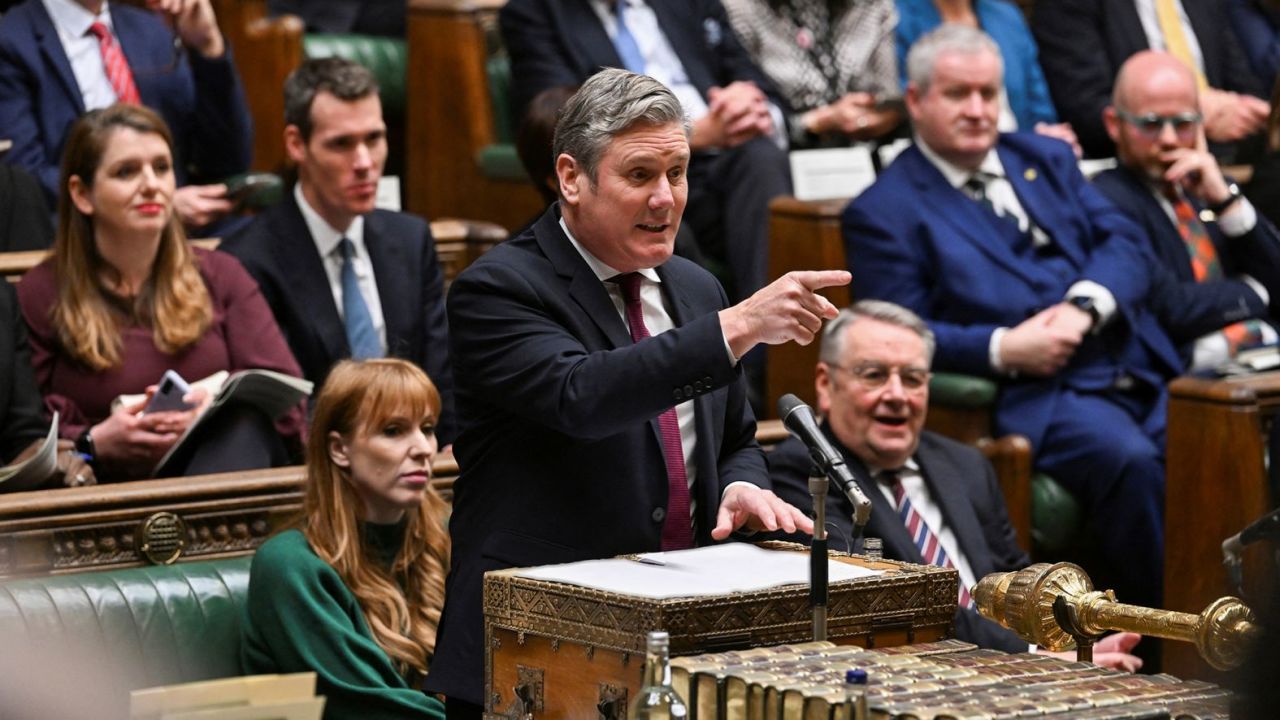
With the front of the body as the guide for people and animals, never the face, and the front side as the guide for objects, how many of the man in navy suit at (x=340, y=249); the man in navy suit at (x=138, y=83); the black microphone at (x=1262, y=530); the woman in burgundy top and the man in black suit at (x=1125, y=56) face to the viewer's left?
1

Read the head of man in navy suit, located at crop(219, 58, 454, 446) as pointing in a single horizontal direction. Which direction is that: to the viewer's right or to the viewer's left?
to the viewer's right

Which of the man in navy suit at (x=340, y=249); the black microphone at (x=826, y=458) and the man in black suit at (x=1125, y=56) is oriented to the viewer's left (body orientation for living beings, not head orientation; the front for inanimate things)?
the black microphone

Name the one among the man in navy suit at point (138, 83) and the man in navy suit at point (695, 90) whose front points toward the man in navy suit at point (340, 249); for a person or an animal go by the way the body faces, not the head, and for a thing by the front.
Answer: the man in navy suit at point (138, 83)

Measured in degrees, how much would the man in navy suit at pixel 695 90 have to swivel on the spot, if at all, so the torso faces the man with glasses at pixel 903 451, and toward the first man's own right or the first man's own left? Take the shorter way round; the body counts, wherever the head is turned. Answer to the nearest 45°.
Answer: approximately 45° to the first man's own right

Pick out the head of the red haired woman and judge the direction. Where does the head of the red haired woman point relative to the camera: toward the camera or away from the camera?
toward the camera

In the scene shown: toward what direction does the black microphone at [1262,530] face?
to the viewer's left

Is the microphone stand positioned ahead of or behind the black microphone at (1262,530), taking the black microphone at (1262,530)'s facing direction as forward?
ahead

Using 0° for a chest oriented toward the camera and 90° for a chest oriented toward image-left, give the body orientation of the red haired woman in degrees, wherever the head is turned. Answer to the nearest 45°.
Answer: approximately 315°

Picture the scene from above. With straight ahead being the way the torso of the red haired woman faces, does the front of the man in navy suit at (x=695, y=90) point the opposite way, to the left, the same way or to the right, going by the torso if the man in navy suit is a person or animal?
the same way

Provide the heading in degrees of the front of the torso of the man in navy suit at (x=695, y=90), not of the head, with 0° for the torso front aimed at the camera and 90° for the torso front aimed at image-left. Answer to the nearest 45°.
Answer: approximately 315°

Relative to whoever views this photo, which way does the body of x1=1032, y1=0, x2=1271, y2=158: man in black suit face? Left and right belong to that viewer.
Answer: facing the viewer and to the right of the viewer

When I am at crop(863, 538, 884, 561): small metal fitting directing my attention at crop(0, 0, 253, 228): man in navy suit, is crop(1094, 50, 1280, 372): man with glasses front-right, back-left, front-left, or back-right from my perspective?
front-right

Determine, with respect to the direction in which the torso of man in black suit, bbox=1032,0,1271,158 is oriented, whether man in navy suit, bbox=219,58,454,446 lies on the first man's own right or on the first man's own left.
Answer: on the first man's own right

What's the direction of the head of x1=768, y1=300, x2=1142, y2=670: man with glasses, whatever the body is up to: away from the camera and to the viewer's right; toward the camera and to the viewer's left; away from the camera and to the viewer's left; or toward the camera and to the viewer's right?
toward the camera and to the viewer's left

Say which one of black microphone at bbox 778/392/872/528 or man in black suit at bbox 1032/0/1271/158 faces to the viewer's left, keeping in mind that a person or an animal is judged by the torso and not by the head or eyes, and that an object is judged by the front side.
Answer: the black microphone

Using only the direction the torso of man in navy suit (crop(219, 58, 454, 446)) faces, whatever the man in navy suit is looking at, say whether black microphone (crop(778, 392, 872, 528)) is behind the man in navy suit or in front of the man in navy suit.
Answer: in front

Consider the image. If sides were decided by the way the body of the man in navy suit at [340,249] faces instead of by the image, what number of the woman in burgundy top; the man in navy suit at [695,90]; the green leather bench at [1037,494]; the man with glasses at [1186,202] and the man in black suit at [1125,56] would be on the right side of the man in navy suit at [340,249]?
1

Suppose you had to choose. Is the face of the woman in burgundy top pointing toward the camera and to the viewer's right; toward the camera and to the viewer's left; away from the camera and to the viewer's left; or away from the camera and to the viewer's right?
toward the camera and to the viewer's right
